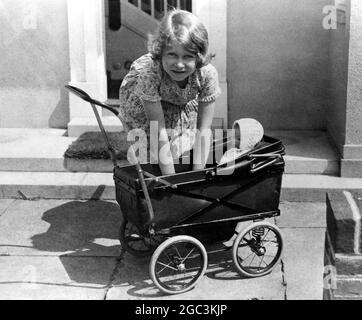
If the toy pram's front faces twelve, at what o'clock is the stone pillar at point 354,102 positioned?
The stone pillar is roughly at 12 o'clock from the toy pram.

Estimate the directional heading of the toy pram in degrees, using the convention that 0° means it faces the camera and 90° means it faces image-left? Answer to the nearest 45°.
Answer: approximately 225°

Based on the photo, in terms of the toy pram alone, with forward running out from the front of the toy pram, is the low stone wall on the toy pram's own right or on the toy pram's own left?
on the toy pram's own right

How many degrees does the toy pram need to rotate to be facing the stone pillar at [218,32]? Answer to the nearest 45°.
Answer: approximately 45° to its left

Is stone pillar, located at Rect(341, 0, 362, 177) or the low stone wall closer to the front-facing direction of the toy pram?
the stone pillar
